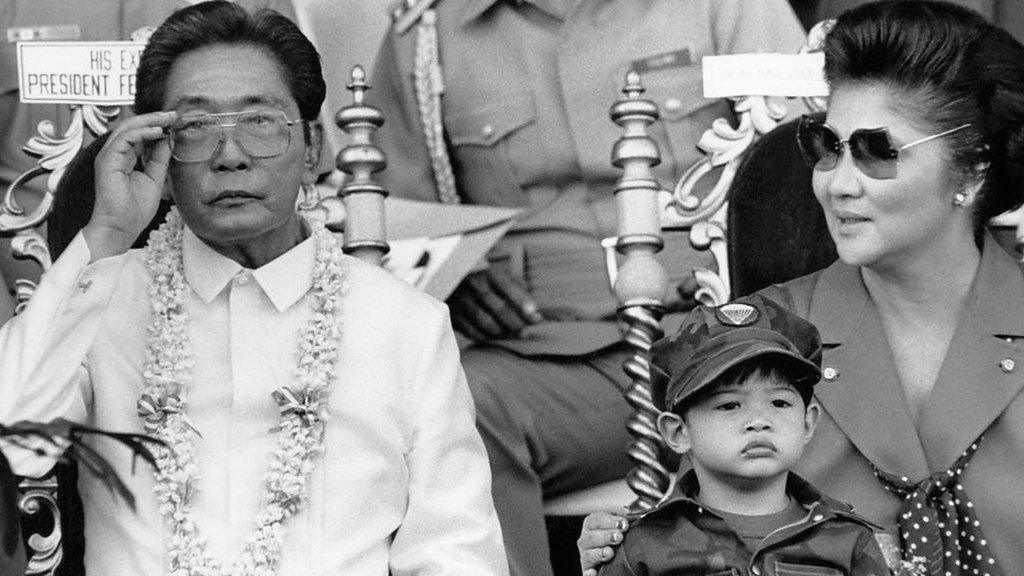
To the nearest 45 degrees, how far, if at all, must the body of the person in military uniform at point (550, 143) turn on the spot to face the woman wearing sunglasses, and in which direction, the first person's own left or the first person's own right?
approximately 45° to the first person's own left

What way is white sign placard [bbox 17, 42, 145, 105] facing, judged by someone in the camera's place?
facing the viewer

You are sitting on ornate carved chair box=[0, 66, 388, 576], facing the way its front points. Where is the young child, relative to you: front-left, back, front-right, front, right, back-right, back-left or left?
front-left

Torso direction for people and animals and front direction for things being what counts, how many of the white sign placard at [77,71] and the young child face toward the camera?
2

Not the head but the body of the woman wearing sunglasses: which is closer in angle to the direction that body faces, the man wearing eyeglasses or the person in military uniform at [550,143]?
the man wearing eyeglasses

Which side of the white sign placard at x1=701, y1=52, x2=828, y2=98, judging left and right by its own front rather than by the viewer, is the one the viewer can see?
front

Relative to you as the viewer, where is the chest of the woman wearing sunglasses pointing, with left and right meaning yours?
facing the viewer and to the left of the viewer

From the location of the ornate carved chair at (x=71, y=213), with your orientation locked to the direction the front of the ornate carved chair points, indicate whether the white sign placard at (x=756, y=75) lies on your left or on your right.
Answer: on your left

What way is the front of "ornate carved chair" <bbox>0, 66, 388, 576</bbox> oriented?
toward the camera

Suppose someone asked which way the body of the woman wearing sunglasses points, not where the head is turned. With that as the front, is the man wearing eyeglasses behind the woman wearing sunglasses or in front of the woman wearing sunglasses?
in front

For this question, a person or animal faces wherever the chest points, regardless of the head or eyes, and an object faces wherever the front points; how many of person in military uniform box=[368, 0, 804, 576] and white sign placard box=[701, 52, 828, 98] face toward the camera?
2
